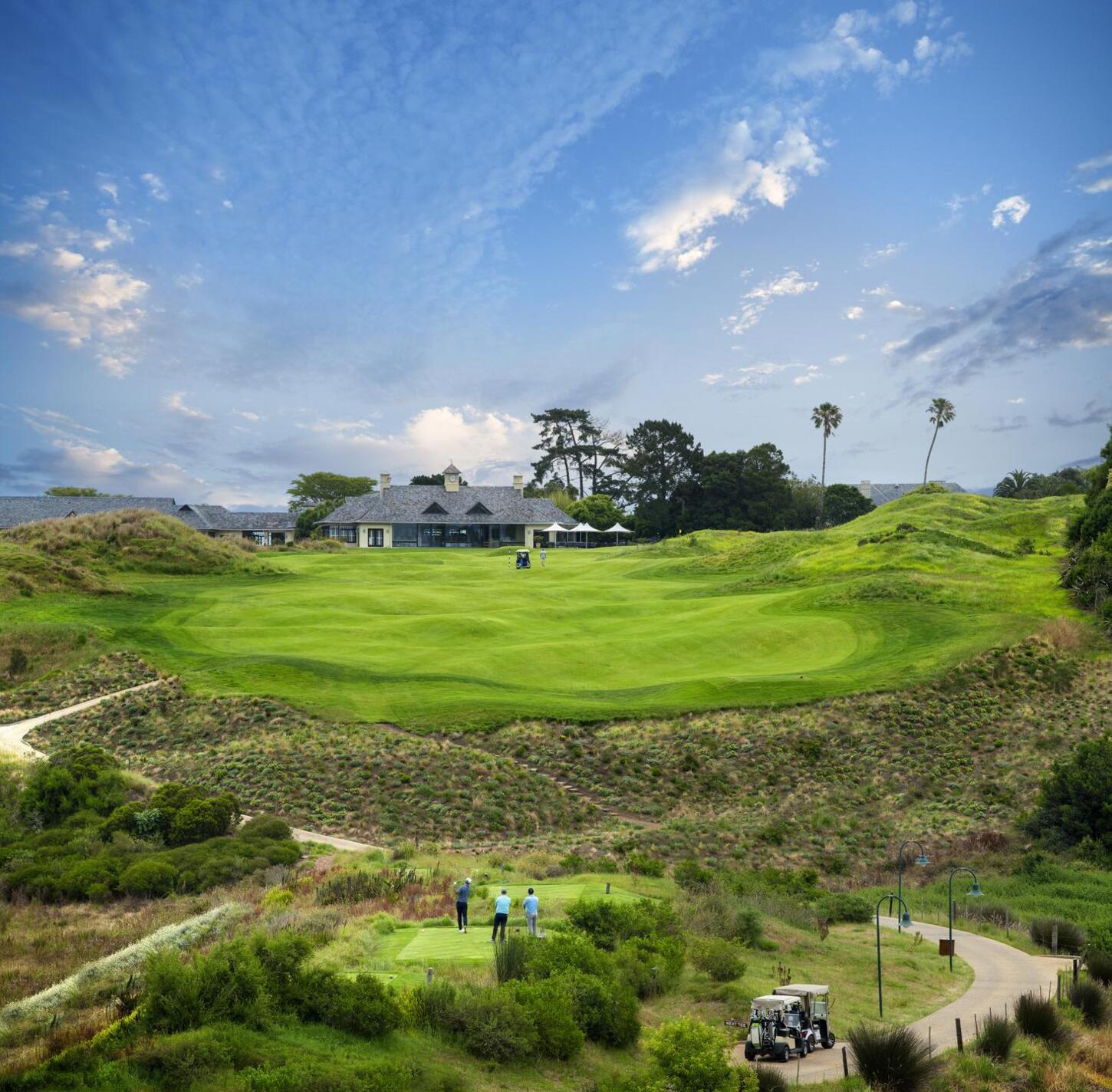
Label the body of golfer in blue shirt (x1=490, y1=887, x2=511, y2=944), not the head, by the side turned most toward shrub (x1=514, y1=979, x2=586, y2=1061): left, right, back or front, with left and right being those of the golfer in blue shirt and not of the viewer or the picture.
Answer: back

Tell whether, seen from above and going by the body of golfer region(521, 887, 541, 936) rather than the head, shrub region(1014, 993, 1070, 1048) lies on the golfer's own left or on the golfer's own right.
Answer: on the golfer's own right

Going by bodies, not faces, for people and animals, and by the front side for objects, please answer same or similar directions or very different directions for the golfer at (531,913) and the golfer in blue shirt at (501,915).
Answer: same or similar directions

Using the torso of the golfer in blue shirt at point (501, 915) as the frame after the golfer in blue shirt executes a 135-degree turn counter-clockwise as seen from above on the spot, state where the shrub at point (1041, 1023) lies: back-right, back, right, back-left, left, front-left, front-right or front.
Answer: back-left

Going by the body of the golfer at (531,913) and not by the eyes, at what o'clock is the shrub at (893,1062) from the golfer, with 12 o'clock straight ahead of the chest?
The shrub is roughly at 4 o'clock from the golfer.

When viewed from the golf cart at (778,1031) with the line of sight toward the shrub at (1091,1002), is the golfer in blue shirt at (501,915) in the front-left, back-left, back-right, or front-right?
back-left

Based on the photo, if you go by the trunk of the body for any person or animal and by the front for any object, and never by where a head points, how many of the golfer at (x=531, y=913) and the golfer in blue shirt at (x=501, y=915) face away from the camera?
2

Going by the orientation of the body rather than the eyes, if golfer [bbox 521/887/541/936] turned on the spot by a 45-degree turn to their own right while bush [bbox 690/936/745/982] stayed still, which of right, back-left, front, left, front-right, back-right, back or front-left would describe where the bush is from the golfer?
front-right

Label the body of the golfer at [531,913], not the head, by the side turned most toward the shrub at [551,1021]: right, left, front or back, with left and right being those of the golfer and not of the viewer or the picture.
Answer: back

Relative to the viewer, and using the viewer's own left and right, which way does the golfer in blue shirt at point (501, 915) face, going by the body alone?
facing away from the viewer

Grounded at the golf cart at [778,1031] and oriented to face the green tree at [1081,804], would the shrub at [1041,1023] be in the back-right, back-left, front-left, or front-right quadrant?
front-right

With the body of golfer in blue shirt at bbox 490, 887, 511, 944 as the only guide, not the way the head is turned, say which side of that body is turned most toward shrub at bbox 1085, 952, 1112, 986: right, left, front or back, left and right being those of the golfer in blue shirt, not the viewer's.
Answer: right

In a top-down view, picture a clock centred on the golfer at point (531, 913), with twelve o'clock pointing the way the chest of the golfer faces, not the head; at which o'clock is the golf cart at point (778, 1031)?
The golf cart is roughly at 4 o'clock from the golfer.

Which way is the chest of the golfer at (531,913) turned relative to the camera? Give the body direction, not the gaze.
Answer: away from the camera
